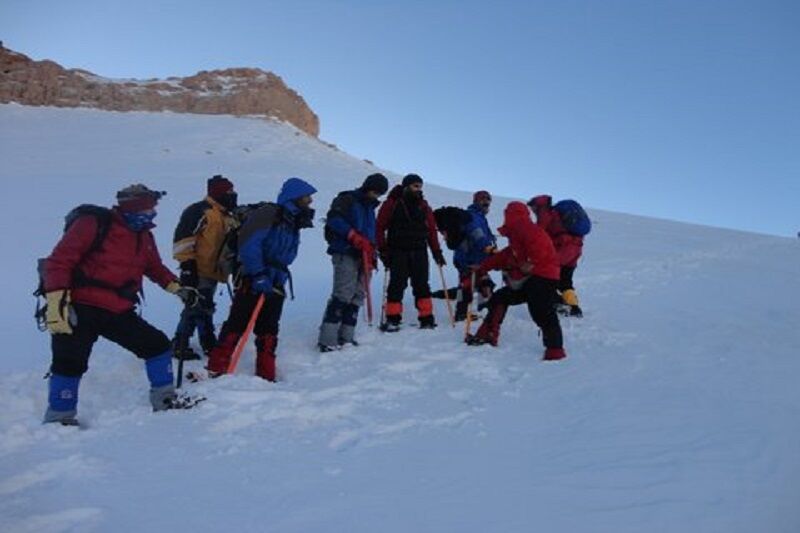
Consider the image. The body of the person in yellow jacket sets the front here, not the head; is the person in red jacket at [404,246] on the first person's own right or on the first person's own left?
on the first person's own left

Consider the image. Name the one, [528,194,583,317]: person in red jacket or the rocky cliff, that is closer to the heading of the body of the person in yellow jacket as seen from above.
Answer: the person in red jacket

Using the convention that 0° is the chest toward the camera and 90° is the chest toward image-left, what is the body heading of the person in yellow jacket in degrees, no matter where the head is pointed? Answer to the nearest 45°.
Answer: approximately 315°

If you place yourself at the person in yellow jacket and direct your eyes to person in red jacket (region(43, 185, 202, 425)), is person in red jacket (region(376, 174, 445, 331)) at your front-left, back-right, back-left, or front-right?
back-left

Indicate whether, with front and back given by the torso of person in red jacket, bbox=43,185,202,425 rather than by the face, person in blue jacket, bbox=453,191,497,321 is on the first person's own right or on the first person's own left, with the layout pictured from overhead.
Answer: on the first person's own left

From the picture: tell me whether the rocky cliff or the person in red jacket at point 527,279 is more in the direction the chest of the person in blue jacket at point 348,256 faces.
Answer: the person in red jacket

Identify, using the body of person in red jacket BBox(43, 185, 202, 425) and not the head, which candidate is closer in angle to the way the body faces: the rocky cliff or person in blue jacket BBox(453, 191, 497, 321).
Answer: the person in blue jacket
